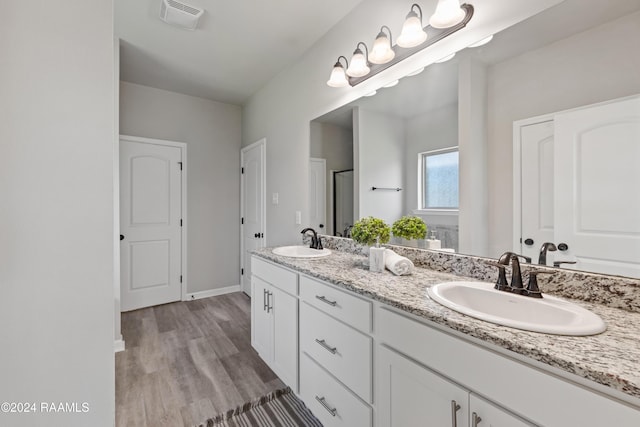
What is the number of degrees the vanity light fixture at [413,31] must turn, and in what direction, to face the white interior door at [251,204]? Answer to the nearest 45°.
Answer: approximately 90° to its right

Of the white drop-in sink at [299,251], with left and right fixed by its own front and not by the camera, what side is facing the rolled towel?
left

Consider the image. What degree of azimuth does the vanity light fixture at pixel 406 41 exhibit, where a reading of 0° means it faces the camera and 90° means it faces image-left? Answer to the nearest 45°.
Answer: approximately 45°

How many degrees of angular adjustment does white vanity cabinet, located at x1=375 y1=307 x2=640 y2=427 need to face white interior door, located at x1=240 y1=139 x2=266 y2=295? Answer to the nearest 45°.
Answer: approximately 90° to its right

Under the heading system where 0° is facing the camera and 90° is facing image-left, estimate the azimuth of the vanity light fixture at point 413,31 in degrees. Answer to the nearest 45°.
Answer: approximately 45°

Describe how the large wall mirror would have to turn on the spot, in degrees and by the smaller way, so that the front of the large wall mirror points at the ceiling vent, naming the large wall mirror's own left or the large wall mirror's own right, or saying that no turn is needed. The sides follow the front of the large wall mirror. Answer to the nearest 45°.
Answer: approximately 45° to the large wall mirror's own right
